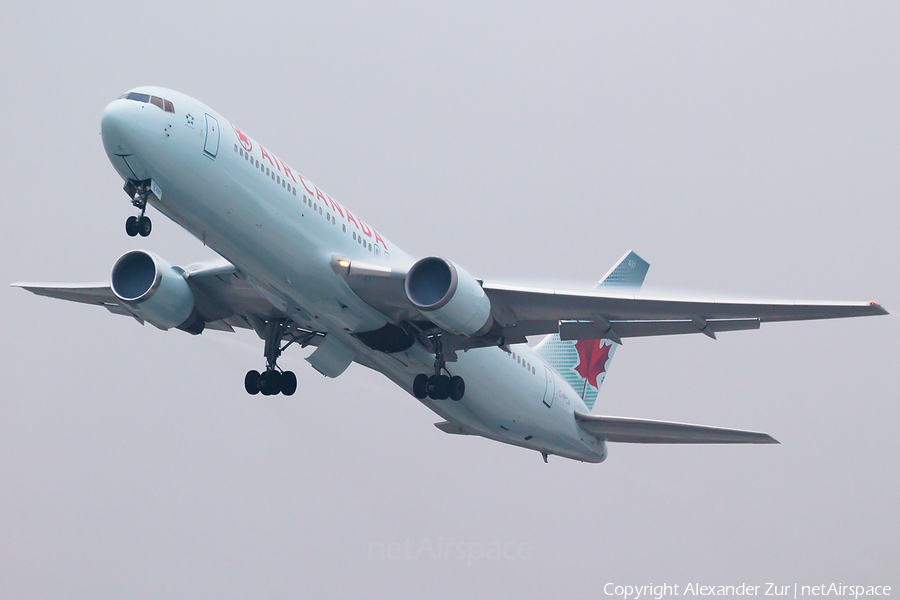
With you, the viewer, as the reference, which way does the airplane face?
facing the viewer and to the left of the viewer
